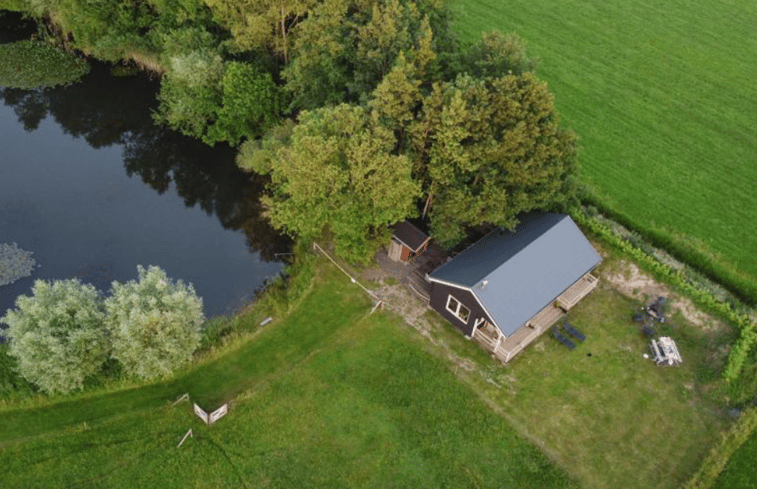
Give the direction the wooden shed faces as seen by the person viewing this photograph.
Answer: facing the viewer and to the left of the viewer

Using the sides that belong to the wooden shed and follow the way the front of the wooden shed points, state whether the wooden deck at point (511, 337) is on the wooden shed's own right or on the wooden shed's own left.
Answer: on the wooden shed's own left

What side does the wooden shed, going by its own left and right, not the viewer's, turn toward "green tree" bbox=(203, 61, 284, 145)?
right

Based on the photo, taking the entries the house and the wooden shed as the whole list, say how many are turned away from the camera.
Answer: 0

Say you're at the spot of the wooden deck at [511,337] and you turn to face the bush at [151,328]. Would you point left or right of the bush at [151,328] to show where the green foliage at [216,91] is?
right

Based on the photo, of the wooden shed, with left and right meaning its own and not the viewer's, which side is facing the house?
left

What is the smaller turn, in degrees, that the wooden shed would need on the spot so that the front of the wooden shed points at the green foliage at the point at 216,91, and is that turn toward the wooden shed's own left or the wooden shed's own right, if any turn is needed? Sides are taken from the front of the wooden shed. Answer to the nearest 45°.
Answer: approximately 90° to the wooden shed's own right

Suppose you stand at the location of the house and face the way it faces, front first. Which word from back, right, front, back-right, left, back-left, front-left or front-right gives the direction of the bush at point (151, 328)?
right
